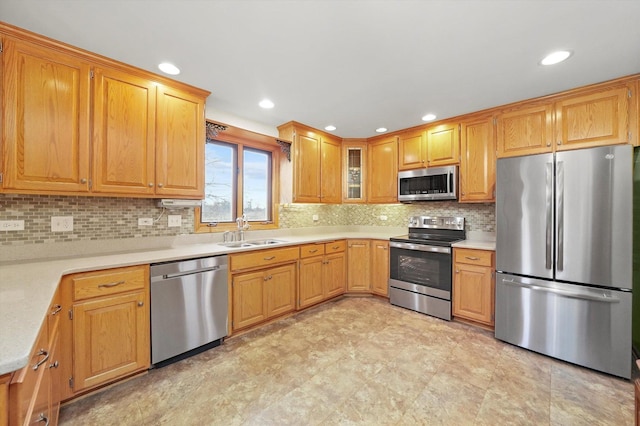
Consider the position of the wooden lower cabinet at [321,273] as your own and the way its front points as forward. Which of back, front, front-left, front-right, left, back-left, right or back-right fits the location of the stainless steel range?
front-left

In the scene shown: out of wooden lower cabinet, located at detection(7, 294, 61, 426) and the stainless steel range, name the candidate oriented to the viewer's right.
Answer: the wooden lower cabinet

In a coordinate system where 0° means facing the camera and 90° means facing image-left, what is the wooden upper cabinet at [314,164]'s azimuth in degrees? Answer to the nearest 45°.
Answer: approximately 315°

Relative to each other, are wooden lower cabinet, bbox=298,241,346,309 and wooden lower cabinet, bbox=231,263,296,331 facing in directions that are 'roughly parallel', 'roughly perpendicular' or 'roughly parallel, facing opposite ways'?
roughly parallel

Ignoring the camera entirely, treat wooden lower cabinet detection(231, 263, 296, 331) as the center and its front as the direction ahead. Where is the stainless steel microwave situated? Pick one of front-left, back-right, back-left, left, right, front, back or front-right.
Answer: front-left

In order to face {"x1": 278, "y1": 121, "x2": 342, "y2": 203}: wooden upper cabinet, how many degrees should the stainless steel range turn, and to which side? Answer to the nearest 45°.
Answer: approximately 45° to its right

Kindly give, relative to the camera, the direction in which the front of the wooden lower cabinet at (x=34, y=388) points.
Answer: facing to the right of the viewer

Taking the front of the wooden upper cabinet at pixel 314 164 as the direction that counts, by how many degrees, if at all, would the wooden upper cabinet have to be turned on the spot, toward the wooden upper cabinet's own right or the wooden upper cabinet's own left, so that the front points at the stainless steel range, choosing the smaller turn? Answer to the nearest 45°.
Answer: approximately 45° to the wooden upper cabinet's own left

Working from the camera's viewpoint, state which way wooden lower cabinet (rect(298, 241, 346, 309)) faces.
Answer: facing the viewer and to the right of the viewer

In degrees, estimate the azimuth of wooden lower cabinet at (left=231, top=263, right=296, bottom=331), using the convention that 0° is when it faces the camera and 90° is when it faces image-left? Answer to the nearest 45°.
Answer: approximately 315°

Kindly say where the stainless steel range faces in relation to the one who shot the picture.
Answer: facing the viewer and to the left of the viewer

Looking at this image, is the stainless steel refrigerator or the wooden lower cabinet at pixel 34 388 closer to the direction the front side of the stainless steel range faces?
the wooden lower cabinet

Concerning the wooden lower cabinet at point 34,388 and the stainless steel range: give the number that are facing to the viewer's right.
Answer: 1
